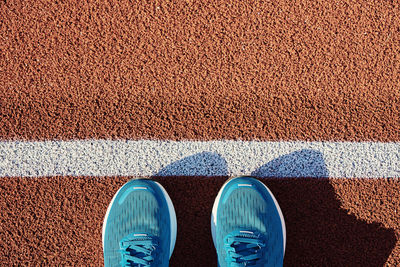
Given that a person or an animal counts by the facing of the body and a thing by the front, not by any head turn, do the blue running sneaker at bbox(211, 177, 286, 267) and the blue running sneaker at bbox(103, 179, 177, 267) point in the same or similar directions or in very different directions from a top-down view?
same or similar directions

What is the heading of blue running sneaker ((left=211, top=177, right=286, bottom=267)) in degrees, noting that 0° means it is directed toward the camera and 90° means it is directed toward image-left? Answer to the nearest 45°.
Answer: approximately 180°

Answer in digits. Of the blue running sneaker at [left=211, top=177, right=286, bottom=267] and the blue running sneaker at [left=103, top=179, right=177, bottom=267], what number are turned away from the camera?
2

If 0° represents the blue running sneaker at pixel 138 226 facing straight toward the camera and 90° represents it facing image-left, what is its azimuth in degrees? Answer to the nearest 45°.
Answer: approximately 180°
